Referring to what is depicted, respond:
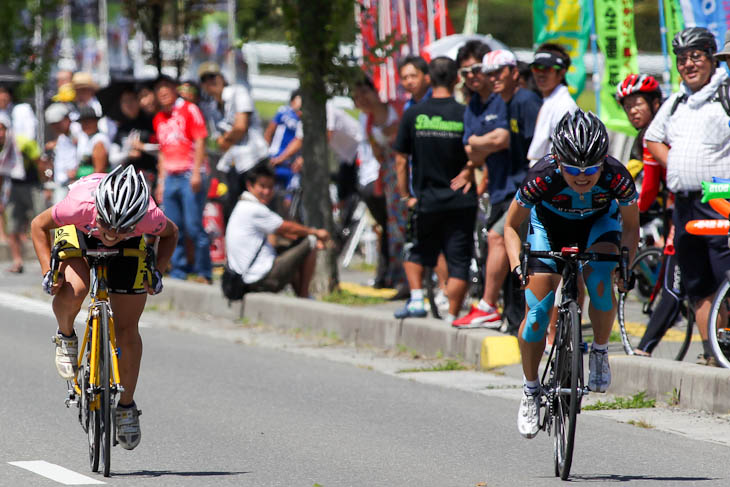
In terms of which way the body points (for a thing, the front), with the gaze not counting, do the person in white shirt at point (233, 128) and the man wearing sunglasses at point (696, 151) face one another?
no

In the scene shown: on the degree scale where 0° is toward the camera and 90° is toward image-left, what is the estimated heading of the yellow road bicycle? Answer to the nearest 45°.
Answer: approximately 0°

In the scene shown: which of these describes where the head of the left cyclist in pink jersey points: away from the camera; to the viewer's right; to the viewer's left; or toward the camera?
toward the camera

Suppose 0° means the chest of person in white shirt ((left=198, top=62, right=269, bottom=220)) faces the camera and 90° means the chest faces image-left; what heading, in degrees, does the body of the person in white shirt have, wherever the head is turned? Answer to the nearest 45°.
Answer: approximately 45°

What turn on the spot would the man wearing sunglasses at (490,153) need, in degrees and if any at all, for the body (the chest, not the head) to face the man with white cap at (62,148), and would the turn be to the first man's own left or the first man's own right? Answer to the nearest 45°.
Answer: approximately 90° to the first man's own right

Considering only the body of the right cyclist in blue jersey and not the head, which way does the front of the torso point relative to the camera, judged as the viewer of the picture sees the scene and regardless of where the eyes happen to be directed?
toward the camera

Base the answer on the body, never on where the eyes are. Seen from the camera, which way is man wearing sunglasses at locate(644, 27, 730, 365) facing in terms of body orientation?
toward the camera

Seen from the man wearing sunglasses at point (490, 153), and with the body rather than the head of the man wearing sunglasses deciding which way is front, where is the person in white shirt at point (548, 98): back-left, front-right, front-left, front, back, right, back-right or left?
left

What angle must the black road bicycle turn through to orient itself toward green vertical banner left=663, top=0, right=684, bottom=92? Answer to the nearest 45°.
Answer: approximately 180°

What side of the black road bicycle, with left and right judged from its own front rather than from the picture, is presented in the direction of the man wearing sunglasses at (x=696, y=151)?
back

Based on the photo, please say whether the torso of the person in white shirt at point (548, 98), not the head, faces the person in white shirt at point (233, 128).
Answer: no

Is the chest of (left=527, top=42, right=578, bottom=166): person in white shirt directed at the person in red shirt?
no

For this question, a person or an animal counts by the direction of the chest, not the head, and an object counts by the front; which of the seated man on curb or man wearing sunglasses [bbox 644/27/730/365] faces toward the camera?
the man wearing sunglasses

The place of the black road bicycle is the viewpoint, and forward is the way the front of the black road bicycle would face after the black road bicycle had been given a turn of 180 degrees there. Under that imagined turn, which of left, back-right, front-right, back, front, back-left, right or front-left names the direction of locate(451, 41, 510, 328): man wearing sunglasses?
front

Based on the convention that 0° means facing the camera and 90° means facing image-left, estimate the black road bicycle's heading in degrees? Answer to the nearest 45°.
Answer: approximately 0°

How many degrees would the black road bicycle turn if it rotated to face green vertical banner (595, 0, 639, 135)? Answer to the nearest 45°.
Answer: approximately 180°

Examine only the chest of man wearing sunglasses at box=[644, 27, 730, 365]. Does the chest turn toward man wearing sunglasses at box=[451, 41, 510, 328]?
no

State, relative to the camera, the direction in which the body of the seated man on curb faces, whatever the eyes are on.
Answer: to the viewer's right

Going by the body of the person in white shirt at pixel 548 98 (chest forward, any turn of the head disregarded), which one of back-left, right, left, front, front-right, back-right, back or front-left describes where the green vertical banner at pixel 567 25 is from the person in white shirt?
back-right

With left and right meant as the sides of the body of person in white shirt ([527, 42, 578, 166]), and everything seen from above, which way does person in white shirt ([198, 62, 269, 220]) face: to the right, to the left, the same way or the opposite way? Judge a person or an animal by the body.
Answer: the same way

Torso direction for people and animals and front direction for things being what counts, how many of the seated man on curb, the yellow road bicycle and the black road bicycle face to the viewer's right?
1

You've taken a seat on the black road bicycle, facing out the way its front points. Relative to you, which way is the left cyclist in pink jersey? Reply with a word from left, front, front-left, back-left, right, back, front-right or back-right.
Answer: right

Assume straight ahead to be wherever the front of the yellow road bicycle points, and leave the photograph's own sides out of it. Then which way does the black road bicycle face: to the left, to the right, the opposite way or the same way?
the same way
